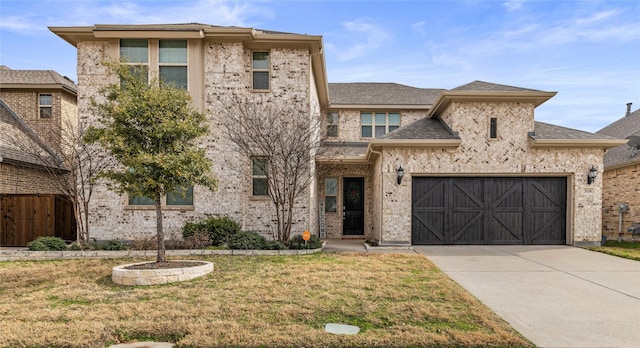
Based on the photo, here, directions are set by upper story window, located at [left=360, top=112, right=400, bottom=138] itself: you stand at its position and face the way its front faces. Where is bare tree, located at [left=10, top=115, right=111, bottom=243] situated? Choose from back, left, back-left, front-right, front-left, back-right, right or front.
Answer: front-right
